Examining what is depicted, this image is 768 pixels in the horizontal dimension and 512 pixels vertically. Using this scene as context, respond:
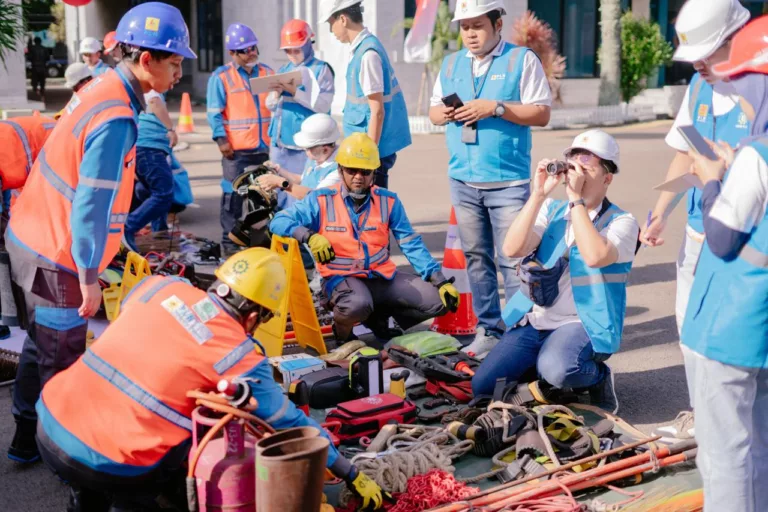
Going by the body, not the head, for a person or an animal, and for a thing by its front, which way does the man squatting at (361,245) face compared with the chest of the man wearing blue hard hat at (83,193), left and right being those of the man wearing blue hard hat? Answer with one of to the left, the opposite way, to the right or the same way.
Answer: to the right

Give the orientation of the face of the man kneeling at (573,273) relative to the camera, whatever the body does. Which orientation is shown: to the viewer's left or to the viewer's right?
to the viewer's left

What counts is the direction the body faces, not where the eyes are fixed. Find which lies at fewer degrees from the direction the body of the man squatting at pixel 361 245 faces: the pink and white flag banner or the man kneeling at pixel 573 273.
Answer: the man kneeling

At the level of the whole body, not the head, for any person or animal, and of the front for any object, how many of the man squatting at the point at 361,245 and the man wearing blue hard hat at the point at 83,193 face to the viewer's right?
1

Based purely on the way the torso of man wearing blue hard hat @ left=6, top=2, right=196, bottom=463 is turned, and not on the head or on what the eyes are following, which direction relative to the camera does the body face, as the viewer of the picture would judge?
to the viewer's right

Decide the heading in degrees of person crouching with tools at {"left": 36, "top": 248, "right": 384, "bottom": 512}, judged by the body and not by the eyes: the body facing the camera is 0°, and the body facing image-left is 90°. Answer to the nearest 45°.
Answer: approximately 225°

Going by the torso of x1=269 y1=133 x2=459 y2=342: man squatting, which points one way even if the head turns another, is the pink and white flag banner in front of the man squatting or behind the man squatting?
behind

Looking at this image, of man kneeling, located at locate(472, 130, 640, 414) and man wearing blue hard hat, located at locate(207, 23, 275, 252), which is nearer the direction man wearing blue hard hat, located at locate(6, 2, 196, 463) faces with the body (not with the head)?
the man kneeling
